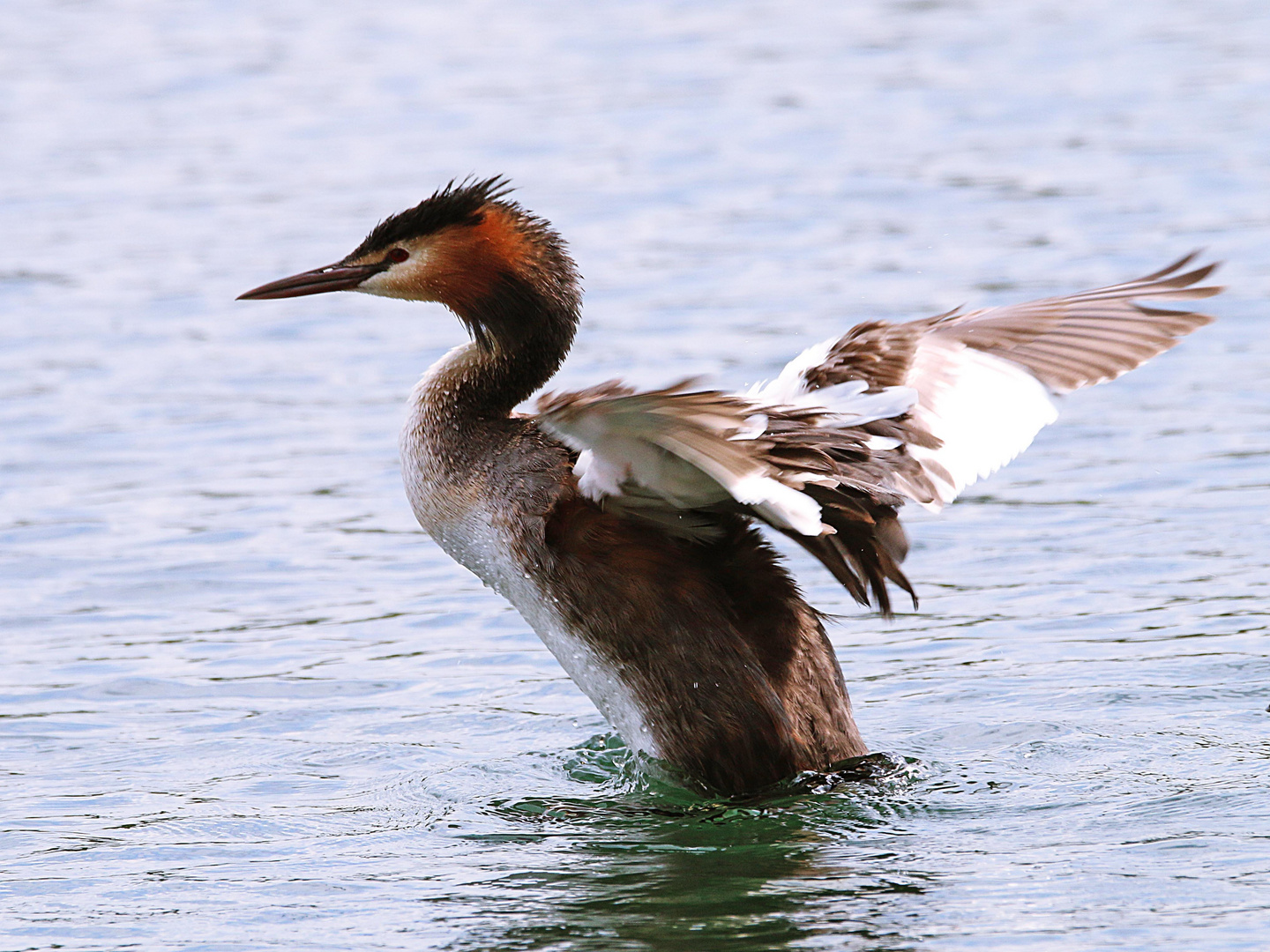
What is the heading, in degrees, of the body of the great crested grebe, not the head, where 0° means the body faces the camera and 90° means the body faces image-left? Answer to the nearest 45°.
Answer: approximately 90°
